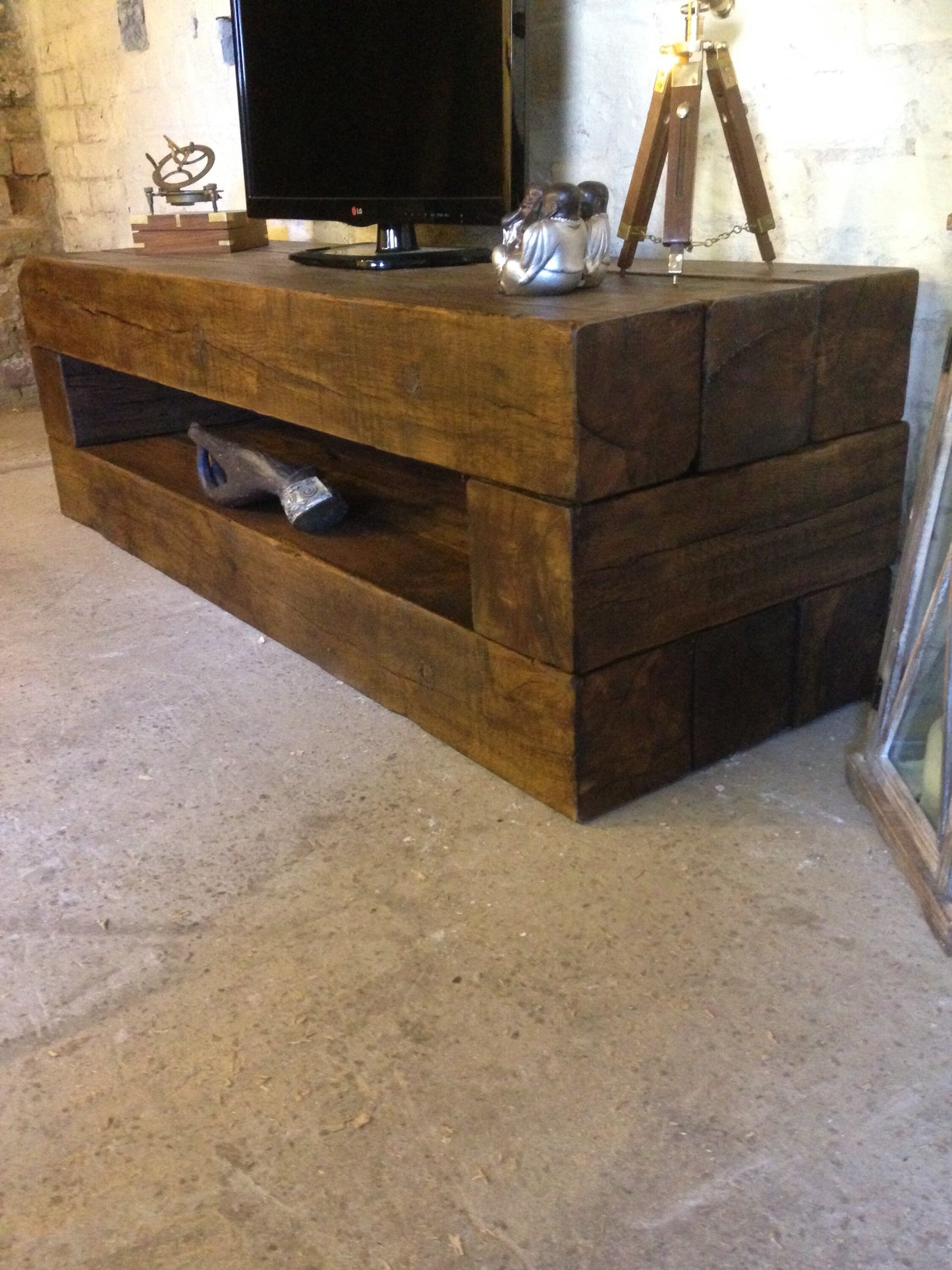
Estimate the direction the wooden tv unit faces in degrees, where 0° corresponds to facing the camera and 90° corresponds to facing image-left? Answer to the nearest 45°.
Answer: approximately 45°

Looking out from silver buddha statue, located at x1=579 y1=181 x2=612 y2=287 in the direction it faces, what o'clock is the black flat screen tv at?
The black flat screen tv is roughly at 2 o'clock from the silver buddha statue.

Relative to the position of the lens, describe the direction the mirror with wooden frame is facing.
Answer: facing the viewer and to the left of the viewer

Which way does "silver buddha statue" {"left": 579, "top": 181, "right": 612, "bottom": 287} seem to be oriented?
to the viewer's left

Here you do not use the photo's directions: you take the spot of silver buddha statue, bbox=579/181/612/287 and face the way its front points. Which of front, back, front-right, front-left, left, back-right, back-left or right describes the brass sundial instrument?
front-right
